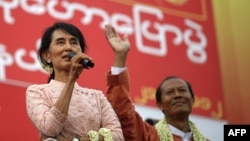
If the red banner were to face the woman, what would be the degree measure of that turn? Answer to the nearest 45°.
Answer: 0° — it already faces them

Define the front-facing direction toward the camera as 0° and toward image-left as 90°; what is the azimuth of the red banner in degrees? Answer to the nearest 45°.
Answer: approximately 0°

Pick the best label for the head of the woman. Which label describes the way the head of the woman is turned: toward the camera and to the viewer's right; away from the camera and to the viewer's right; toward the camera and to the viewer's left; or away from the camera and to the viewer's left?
toward the camera and to the viewer's right

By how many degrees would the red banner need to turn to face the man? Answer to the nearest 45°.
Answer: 0° — it already faces them

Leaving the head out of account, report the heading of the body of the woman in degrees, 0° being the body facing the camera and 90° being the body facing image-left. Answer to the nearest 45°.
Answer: approximately 315°

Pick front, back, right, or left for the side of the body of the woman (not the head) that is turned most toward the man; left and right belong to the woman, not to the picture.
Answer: left
